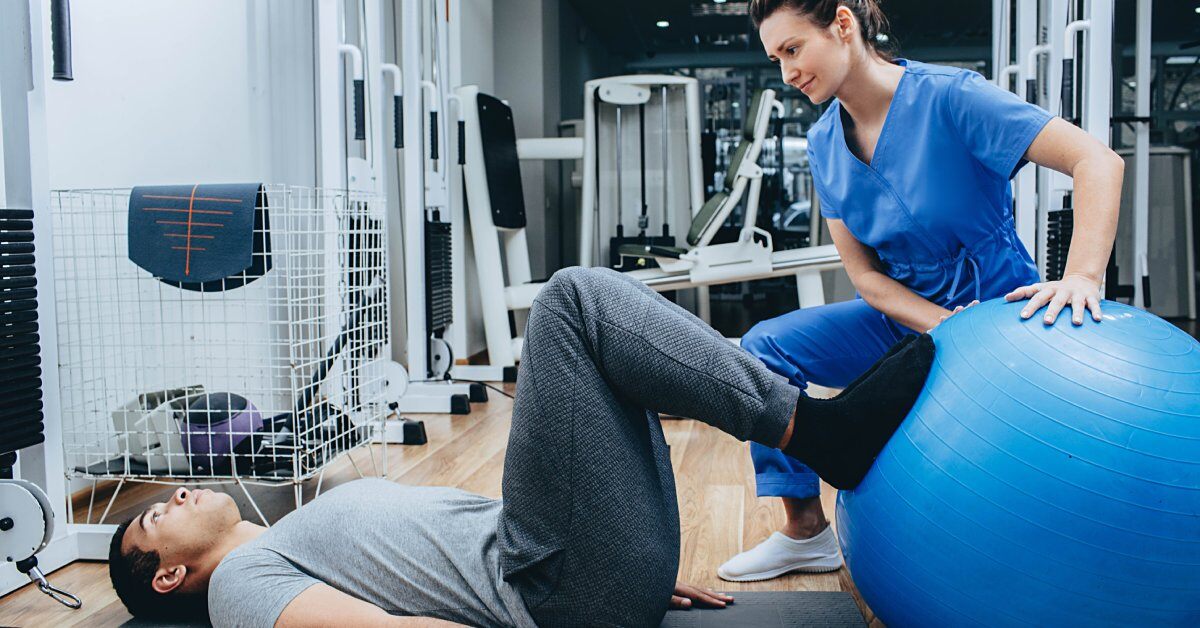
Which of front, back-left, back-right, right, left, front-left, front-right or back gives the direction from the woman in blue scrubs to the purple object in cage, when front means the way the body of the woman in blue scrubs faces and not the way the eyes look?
front-right

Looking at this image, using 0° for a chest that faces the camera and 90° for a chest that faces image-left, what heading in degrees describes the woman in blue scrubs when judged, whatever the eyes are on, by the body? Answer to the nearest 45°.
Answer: approximately 45°

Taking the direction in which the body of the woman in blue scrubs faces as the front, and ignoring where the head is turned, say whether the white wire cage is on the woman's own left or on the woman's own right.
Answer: on the woman's own right

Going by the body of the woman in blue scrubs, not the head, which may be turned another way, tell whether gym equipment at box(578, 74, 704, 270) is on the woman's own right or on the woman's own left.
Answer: on the woman's own right

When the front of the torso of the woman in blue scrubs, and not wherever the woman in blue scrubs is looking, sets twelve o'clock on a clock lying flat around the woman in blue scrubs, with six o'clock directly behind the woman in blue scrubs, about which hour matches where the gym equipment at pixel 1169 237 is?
The gym equipment is roughly at 5 o'clock from the woman in blue scrubs.

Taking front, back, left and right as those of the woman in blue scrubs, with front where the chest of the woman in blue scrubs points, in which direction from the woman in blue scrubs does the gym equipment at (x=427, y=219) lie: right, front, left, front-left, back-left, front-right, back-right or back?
right

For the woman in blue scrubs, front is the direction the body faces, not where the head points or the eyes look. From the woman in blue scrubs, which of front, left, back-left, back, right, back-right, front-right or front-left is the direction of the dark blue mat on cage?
front-right
